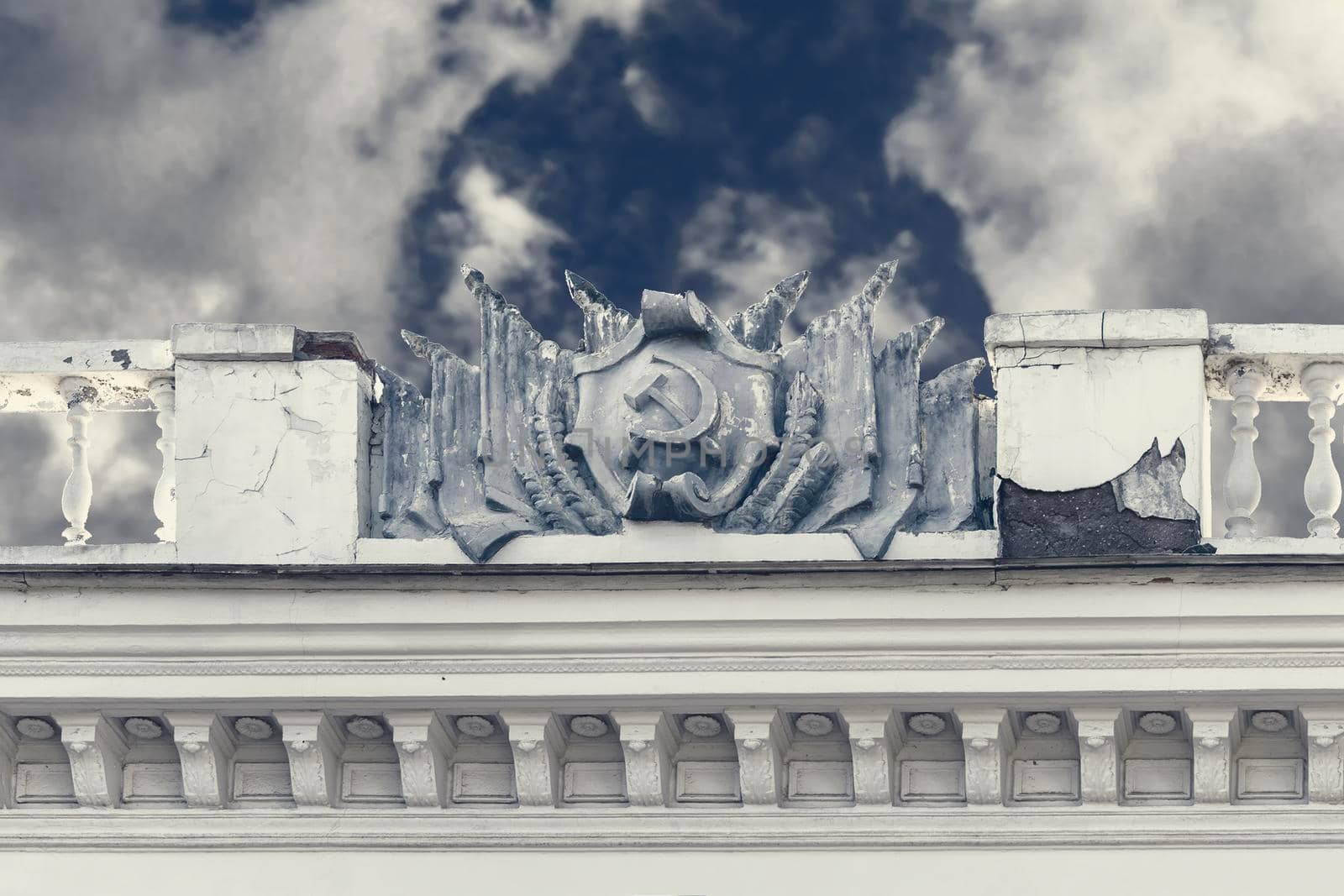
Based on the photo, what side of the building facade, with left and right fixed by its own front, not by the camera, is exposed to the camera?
front
